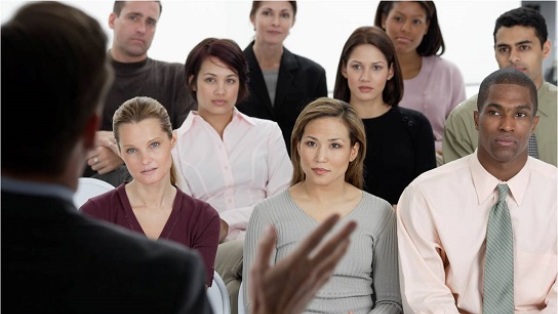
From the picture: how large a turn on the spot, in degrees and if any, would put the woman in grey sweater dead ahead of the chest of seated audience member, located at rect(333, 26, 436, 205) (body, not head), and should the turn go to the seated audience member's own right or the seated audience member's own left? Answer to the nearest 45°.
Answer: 0° — they already face them

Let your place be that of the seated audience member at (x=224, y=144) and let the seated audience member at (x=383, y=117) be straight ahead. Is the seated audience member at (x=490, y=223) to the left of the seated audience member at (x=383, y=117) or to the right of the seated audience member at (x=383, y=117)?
right

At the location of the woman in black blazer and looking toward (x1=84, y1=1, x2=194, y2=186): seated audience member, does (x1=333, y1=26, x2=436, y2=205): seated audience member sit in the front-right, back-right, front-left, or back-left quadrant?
back-left

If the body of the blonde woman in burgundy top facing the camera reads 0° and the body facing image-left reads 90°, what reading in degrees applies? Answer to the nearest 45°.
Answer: approximately 0°

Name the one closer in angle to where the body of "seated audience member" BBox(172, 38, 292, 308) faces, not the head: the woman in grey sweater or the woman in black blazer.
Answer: the woman in grey sweater

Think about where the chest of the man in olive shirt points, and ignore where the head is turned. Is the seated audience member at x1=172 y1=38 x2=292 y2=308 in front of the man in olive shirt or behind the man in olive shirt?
in front

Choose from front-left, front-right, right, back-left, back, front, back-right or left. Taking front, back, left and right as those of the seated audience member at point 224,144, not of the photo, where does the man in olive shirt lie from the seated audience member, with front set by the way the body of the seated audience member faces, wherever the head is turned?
left

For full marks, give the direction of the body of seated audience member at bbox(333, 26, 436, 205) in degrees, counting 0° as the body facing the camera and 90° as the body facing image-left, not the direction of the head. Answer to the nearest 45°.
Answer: approximately 0°

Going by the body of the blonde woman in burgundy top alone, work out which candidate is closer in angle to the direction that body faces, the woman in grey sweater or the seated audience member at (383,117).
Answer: the woman in grey sweater
